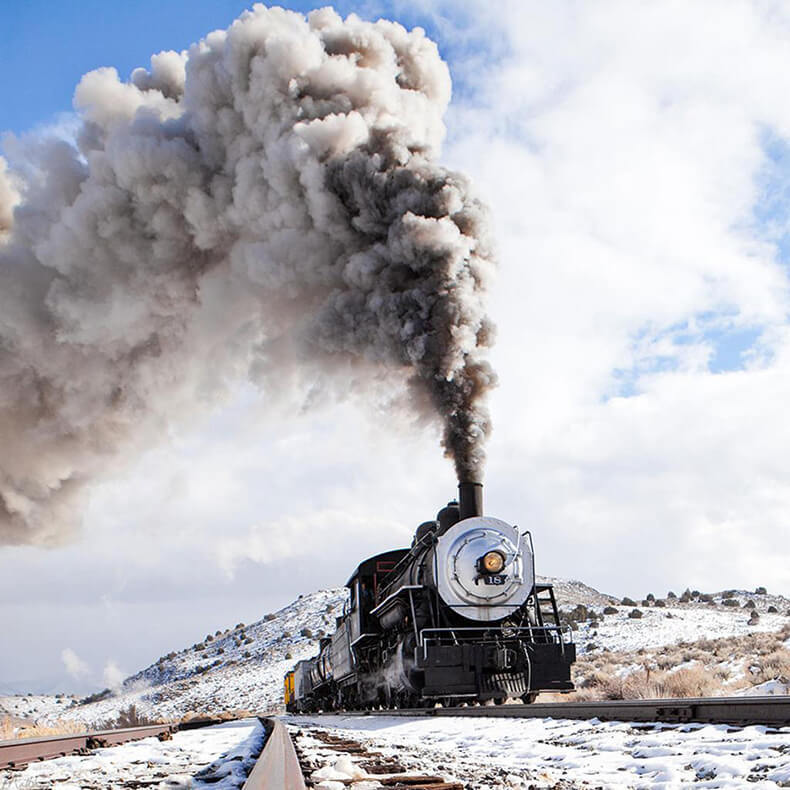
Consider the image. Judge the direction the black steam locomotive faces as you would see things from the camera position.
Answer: facing the viewer and to the right of the viewer

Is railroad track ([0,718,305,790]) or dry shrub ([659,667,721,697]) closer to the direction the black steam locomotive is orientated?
the railroad track

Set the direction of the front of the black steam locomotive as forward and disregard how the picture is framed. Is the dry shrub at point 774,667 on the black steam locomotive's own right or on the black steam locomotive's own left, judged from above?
on the black steam locomotive's own left

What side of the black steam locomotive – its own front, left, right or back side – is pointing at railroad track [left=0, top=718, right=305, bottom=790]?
front

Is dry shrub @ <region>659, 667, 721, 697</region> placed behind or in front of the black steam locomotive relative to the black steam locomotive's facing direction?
in front
